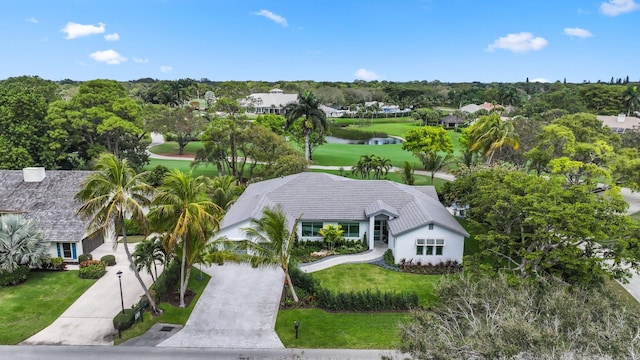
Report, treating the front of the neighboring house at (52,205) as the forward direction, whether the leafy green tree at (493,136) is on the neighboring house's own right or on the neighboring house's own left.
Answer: on the neighboring house's own left

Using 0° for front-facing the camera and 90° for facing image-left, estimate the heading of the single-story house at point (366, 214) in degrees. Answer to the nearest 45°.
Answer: approximately 0°

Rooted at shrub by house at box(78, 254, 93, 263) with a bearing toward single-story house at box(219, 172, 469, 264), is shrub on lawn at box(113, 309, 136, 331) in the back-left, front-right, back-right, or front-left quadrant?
front-right

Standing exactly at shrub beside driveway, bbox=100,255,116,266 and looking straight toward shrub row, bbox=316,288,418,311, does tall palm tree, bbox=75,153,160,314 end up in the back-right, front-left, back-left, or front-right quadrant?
front-right

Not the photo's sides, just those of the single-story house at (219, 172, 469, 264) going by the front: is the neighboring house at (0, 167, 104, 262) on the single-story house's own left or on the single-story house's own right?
on the single-story house's own right

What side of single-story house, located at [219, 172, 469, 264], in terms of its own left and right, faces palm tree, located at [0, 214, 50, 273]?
right

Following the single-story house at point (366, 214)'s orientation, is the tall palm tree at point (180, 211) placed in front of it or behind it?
in front

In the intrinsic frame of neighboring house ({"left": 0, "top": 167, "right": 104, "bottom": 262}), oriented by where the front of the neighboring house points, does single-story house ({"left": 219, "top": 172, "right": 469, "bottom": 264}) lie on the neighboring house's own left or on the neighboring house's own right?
on the neighboring house's own left

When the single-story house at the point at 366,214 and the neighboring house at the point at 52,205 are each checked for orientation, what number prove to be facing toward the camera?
2

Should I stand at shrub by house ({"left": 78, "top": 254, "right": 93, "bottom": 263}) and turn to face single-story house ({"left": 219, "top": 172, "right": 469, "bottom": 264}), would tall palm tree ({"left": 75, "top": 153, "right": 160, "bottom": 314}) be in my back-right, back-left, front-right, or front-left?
front-right

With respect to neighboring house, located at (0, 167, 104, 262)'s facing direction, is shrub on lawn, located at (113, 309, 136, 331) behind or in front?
in front

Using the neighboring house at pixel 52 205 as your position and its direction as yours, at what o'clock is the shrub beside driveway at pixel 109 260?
The shrub beside driveway is roughly at 11 o'clock from the neighboring house.

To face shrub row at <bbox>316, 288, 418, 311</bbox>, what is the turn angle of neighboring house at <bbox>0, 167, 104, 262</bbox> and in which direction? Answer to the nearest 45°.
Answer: approximately 45° to its left

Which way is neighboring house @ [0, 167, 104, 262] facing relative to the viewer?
toward the camera
